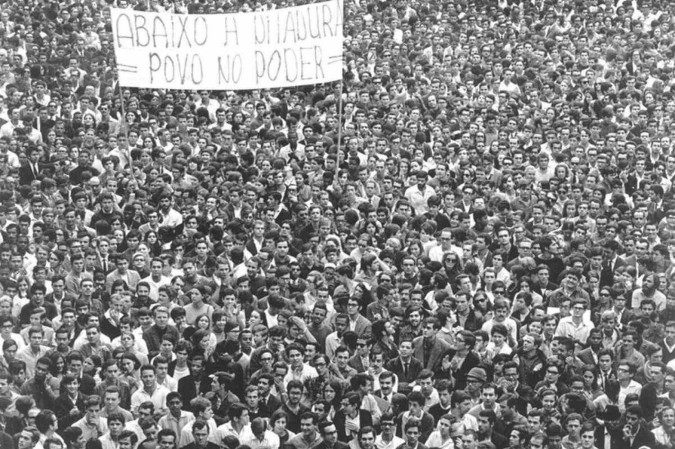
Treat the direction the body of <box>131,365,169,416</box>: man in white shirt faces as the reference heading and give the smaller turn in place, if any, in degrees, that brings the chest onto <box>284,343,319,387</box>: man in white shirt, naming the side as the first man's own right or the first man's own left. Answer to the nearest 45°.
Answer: approximately 90° to the first man's own left

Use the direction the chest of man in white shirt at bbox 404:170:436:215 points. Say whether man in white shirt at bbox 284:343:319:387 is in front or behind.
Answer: in front

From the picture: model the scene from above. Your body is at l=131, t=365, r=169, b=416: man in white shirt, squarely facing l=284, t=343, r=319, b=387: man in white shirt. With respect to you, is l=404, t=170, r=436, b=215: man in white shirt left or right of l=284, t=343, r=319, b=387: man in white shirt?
left

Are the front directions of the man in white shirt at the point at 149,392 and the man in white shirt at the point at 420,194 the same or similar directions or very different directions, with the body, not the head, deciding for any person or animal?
same or similar directions

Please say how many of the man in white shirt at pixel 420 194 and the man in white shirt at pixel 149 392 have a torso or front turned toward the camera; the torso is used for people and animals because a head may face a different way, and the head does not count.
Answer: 2

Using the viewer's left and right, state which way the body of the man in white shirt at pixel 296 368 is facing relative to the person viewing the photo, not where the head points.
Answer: facing the viewer and to the left of the viewer

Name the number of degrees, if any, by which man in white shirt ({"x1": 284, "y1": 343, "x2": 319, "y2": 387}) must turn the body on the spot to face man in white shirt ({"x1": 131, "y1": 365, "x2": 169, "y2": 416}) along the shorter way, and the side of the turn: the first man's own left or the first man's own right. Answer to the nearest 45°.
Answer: approximately 45° to the first man's own right

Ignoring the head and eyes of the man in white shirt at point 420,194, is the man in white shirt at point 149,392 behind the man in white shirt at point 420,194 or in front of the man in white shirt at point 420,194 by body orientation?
in front

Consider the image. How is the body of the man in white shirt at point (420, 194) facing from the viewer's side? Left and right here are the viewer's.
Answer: facing the viewer

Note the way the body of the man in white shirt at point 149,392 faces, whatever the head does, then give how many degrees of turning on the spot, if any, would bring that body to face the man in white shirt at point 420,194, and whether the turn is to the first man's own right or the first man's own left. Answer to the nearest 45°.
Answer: approximately 135° to the first man's own left
